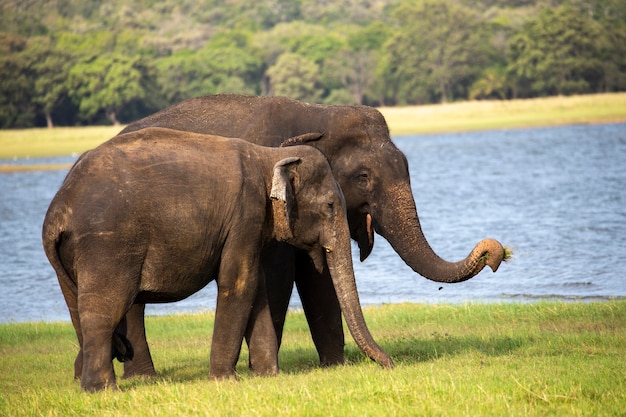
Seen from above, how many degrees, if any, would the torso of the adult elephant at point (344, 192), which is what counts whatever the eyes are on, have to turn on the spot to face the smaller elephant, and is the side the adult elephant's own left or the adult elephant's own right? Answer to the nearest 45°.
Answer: approximately 135° to the adult elephant's own right

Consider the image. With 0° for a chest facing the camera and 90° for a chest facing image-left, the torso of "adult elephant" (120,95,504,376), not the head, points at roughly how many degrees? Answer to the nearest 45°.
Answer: approximately 270°
